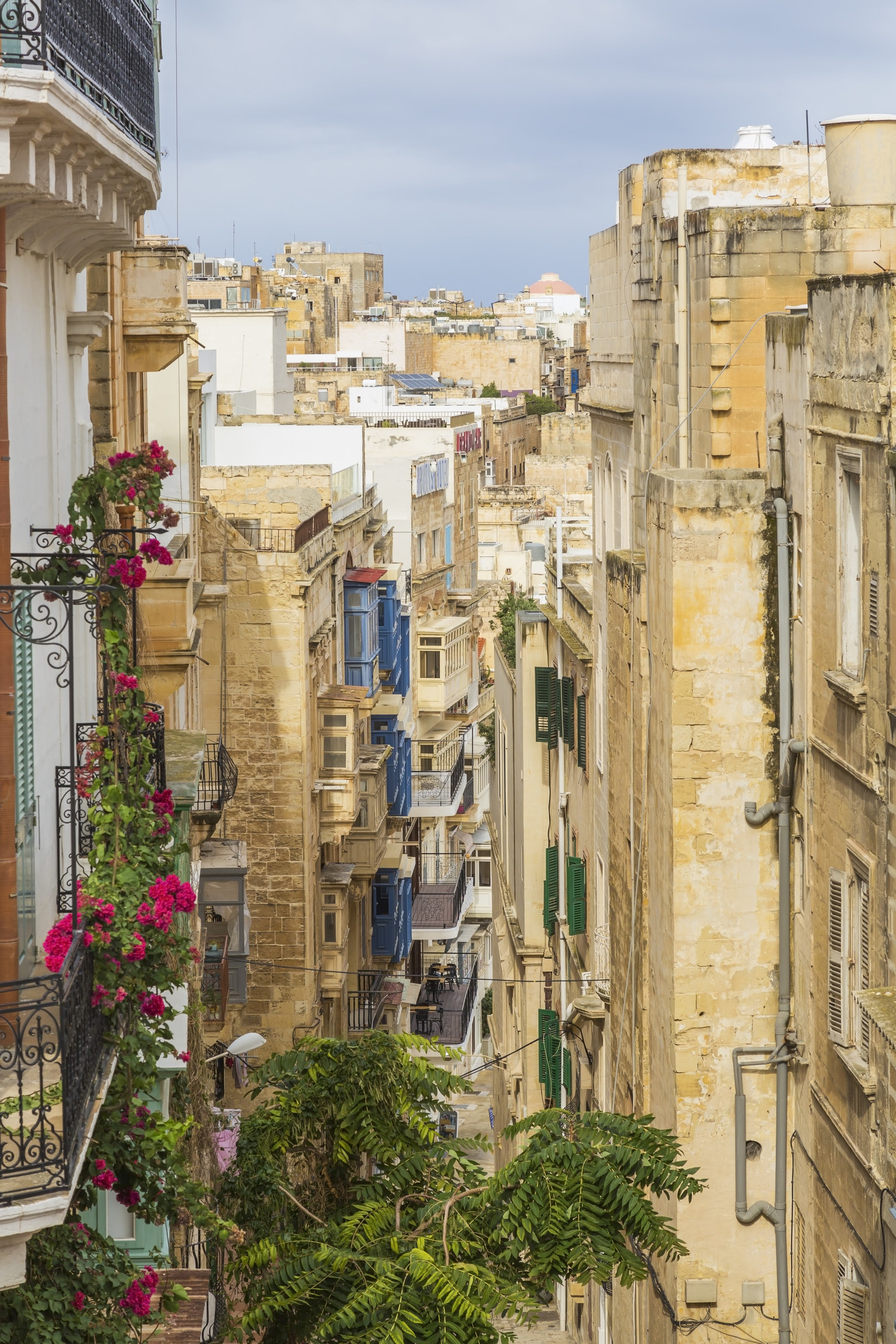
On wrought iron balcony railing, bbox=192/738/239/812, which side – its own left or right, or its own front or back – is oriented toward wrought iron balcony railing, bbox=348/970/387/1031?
left

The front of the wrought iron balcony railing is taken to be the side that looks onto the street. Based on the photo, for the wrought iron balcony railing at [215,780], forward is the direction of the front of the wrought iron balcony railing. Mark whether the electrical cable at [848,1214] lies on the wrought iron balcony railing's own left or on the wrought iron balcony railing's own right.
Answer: on the wrought iron balcony railing's own right

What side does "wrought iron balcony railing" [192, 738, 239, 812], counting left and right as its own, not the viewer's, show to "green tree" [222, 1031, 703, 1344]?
right

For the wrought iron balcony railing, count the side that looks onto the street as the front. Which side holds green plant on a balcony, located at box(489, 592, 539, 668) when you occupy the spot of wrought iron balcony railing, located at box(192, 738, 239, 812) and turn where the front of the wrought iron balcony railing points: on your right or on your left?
on your left

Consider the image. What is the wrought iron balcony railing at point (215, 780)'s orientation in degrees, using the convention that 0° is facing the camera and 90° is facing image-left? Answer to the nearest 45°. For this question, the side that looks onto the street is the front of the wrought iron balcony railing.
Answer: approximately 270°

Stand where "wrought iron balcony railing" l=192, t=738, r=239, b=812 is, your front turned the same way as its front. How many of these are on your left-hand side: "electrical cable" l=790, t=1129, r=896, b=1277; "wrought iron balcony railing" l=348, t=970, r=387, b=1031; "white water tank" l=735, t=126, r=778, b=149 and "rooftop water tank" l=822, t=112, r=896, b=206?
1
